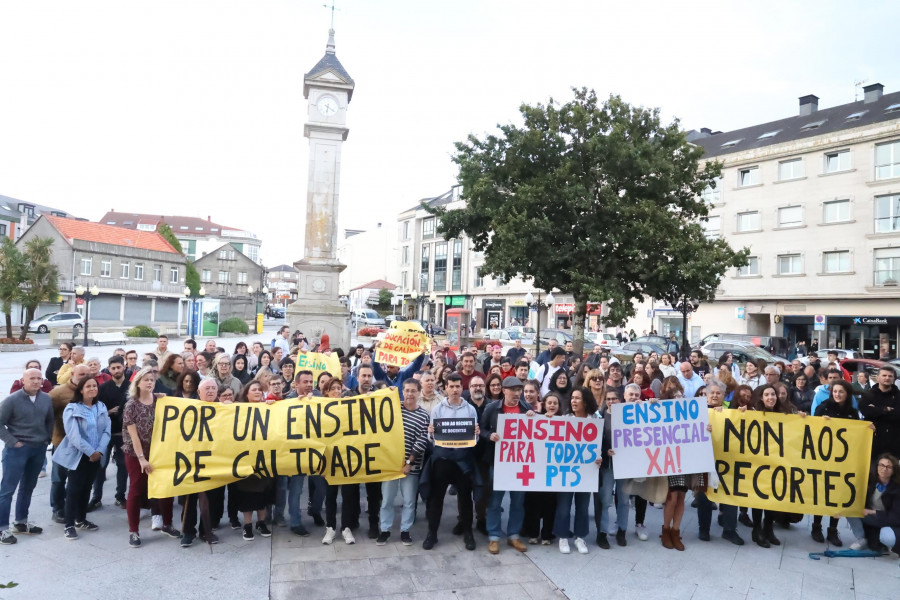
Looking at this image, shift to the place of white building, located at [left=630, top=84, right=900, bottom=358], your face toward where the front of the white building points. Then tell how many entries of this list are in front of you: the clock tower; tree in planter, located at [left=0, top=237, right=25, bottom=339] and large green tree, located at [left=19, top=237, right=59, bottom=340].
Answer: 3

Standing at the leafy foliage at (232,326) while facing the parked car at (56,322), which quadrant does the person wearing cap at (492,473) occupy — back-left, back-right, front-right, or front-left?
back-left

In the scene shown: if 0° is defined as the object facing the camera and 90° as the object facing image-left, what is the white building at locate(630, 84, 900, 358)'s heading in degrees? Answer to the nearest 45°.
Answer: approximately 45°

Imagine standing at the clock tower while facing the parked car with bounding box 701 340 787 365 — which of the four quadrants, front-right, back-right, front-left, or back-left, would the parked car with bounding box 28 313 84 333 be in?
back-left

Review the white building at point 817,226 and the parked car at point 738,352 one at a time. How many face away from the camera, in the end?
0

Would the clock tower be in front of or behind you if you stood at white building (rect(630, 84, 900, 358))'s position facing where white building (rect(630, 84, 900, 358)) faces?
in front

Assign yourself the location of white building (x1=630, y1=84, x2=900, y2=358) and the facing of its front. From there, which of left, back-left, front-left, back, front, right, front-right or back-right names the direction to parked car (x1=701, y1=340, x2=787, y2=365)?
front-left
